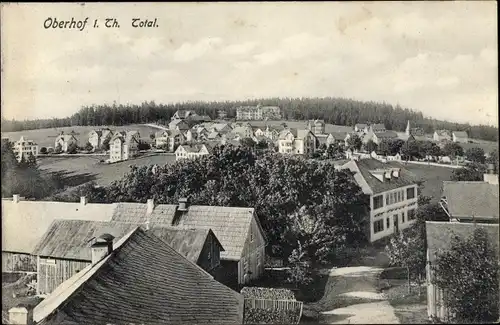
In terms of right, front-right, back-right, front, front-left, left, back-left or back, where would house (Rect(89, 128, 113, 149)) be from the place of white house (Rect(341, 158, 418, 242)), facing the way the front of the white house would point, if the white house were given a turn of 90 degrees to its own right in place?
front-right

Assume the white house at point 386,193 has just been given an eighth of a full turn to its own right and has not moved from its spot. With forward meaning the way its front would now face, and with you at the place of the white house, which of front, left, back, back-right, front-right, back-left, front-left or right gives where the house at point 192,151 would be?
right

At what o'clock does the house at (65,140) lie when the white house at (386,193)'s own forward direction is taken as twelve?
The house is roughly at 4 o'clock from the white house.

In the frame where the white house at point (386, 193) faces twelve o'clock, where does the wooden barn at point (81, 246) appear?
The wooden barn is roughly at 4 o'clock from the white house.

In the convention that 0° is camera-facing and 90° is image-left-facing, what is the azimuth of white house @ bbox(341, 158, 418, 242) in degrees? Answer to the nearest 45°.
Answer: approximately 315°

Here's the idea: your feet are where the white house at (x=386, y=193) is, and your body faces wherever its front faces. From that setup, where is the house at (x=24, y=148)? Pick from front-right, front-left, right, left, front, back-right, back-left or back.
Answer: back-right

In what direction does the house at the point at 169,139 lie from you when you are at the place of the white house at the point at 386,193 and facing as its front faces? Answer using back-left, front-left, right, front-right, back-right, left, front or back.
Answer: back-right
